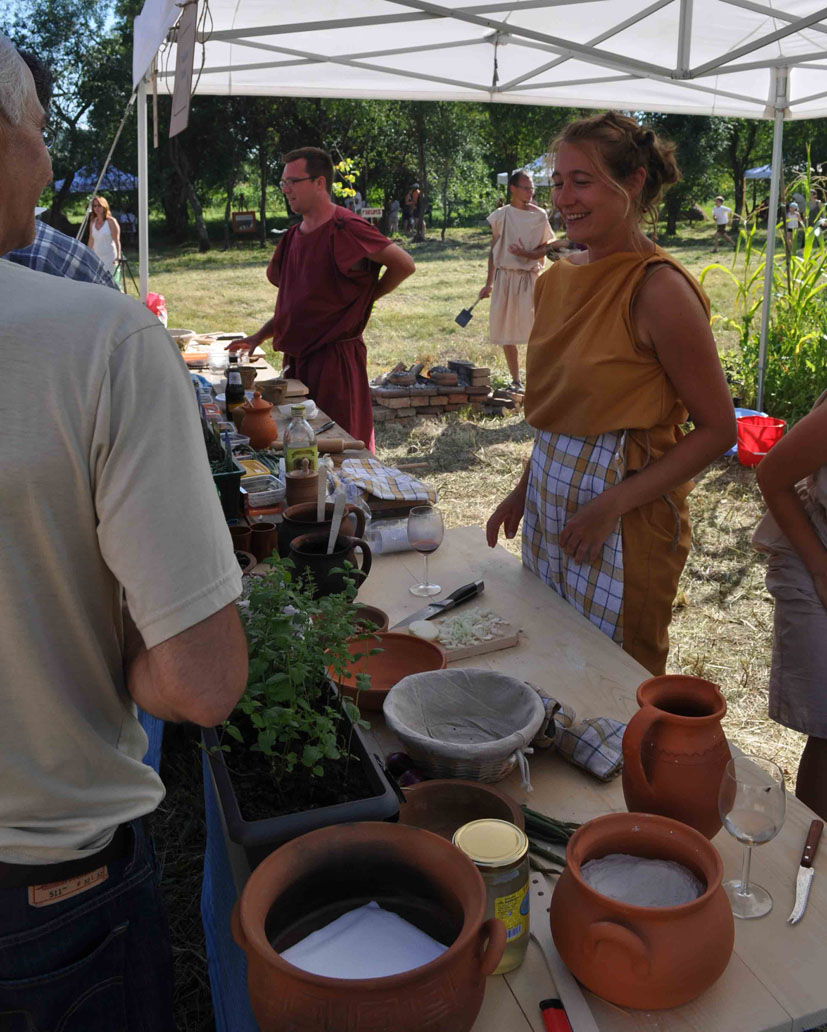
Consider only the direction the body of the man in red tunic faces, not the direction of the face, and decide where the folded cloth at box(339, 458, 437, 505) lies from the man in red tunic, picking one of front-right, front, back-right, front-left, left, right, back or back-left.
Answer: front-left

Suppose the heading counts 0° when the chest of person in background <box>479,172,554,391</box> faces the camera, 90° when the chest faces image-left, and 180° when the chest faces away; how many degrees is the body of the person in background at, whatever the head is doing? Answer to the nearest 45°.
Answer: approximately 0°

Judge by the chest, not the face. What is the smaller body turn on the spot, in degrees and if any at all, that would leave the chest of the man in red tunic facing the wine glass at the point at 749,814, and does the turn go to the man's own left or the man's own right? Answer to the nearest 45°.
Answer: approximately 45° to the man's own left

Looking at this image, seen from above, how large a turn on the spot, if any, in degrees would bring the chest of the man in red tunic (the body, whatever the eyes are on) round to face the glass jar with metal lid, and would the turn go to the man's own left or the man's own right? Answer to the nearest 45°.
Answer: approximately 45° to the man's own left

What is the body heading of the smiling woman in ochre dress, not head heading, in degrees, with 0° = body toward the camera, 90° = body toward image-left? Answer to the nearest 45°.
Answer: approximately 45°

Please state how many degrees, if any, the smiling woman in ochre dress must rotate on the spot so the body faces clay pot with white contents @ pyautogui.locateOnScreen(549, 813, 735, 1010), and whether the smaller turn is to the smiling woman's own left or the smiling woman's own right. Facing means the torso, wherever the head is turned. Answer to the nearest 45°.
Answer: approximately 45° to the smiling woman's own left

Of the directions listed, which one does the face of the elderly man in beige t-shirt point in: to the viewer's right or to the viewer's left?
to the viewer's right

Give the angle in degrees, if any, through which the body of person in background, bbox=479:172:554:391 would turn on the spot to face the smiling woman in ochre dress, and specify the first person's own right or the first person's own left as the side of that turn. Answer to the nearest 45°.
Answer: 0° — they already face them

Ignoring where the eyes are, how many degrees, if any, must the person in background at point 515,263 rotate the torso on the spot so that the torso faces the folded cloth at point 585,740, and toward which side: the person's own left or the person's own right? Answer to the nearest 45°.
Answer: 0° — they already face it

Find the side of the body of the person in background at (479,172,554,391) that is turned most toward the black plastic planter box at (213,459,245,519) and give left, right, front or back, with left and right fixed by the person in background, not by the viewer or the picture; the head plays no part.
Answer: front
